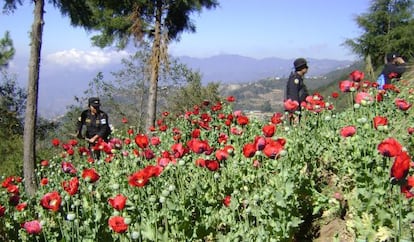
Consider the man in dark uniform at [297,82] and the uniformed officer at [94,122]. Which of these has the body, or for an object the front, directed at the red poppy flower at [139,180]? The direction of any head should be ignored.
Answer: the uniformed officer

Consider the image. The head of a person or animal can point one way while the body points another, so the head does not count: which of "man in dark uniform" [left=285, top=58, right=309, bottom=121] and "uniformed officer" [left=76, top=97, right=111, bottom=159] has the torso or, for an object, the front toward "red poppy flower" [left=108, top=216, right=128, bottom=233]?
the uniformed officer

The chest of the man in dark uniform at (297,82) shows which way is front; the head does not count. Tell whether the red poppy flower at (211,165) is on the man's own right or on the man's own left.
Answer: on the man's own right

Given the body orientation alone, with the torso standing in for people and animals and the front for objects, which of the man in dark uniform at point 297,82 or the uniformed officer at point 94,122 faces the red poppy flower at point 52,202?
the uniformed officer

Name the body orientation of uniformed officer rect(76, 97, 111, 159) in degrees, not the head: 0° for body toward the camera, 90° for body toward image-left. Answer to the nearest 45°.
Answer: approximately 0°

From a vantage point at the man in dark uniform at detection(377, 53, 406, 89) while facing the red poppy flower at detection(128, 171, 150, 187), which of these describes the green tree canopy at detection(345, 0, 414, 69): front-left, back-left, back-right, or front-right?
back-right
